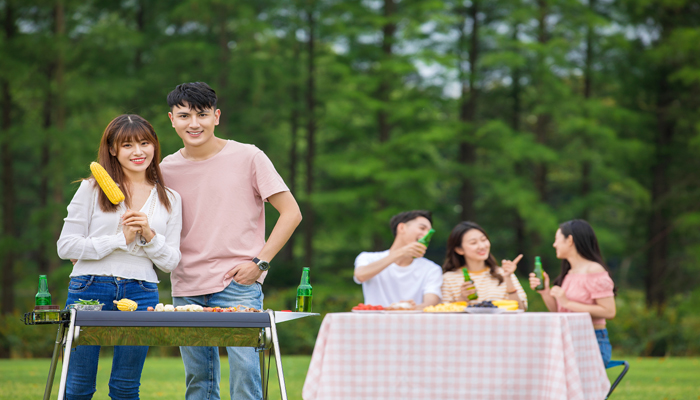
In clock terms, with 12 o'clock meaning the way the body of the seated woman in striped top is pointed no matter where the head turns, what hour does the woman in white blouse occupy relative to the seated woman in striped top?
The woman in white blouse is roughly at 1 o'clock from the seated woman in striped top.

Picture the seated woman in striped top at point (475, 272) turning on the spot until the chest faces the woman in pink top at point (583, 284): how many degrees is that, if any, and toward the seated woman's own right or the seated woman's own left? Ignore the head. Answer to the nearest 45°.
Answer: approximately 90° to the seated woman's own left

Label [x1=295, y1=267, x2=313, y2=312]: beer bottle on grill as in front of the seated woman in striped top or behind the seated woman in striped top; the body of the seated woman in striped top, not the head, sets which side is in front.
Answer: in front

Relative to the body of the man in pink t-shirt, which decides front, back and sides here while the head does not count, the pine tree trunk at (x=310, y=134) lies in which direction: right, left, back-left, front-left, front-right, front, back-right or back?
back

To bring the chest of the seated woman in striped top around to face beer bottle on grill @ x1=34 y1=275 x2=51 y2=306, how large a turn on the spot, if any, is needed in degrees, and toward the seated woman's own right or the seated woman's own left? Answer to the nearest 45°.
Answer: approximately 45° to the seated woman's own right

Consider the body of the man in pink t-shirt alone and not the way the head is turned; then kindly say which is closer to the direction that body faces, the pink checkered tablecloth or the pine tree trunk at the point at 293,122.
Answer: the pink checkered tablecloth

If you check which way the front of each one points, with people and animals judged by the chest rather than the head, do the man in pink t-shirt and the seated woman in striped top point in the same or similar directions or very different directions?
same or similar directions

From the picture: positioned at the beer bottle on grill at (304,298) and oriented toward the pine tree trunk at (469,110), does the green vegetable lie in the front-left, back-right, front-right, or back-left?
back-left

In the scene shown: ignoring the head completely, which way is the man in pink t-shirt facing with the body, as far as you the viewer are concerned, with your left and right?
facing the viewer

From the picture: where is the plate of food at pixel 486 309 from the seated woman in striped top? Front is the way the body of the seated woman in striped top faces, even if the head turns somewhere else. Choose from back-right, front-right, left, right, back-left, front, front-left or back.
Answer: front

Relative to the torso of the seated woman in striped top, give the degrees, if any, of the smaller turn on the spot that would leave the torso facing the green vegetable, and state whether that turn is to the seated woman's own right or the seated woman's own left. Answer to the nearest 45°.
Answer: approximately 45° to the seated woman's own right

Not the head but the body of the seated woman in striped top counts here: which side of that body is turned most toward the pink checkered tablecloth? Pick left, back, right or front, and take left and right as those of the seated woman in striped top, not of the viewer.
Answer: front

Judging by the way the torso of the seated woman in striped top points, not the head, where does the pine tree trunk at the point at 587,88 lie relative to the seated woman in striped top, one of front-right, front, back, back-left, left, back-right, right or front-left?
back

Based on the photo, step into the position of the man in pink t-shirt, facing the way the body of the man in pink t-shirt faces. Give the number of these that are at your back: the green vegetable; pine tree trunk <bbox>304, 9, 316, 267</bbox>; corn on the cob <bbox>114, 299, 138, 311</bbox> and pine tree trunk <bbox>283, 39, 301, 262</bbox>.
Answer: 2
